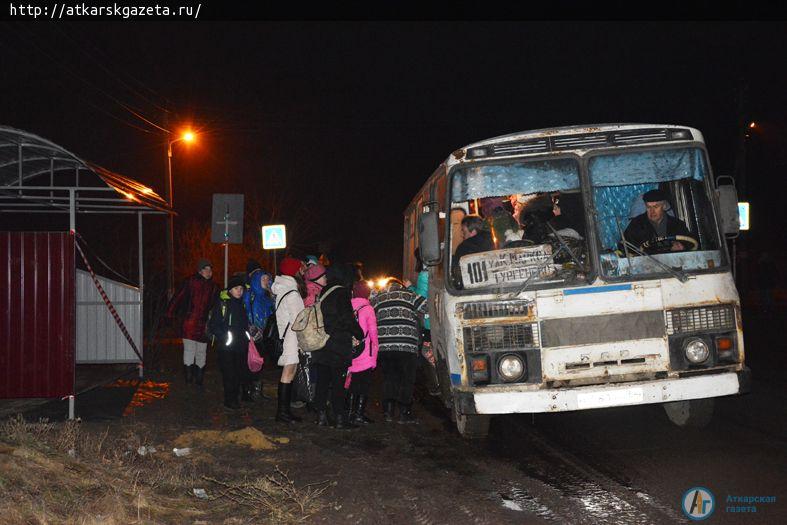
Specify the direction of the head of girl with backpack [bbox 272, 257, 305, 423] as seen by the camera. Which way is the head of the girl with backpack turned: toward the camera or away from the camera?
away from the camera

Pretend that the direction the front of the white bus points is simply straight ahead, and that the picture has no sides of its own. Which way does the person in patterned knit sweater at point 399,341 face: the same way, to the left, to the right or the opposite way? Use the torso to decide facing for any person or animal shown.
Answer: the opposite way

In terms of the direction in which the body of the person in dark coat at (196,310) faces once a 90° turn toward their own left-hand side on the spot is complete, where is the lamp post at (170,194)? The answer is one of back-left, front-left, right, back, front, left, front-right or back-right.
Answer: front-left

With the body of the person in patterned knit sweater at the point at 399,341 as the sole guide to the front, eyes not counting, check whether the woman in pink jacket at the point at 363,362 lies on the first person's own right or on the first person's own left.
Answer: on the first person's own left

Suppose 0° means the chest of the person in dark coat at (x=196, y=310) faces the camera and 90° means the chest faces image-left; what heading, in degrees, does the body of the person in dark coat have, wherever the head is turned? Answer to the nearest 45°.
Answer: approximately 315°

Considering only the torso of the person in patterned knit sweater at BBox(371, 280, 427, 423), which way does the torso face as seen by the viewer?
away from the camera

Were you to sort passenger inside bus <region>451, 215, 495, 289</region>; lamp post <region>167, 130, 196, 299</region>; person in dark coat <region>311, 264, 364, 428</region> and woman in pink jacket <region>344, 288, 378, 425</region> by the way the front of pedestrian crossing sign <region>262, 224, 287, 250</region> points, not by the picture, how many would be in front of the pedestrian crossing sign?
3
